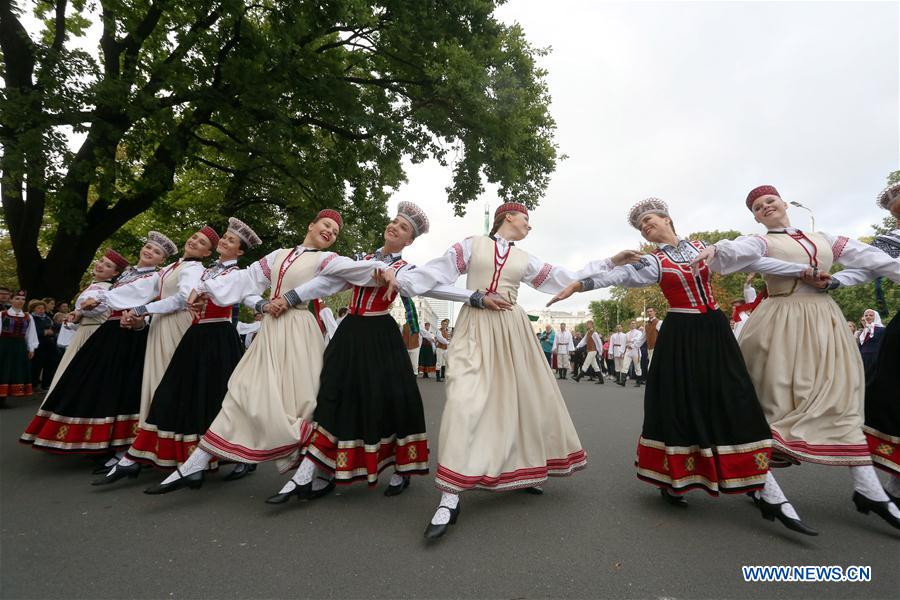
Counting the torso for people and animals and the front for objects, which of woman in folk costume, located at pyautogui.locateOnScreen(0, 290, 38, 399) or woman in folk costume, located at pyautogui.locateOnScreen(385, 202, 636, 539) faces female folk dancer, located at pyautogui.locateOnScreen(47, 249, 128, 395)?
woman in folk costume, located at pyautogui.locateOnScreen(0, 290, 38, 399)

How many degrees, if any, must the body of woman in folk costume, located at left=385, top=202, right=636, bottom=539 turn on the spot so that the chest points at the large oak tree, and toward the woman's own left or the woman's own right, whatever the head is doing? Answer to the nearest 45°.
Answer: approximately 135° to the woman's own right

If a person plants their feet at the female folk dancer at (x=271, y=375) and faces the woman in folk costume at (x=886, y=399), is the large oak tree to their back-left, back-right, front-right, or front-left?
back-left

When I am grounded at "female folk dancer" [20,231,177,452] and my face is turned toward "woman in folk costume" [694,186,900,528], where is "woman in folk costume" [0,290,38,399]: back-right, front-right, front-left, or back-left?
back-left

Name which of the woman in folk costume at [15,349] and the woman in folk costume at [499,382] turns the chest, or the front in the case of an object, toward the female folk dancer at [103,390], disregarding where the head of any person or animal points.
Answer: the woman in folk costume at [15,349]

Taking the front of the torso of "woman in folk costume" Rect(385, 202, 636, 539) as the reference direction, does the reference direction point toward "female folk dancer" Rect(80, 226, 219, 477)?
no

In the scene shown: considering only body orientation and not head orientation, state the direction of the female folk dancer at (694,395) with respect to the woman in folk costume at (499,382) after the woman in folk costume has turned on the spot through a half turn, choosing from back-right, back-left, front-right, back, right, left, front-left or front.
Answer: right

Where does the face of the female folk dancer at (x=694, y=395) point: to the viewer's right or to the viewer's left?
to the viewer's left

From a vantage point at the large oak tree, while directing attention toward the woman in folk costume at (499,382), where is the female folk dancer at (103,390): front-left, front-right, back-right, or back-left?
front-right

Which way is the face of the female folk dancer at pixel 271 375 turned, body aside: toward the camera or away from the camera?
toward the camera

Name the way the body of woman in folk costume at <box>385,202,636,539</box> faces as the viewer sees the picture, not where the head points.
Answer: toward the camera

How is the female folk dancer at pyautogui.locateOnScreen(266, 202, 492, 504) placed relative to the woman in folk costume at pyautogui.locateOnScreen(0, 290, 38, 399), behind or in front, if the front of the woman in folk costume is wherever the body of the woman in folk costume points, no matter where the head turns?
in front

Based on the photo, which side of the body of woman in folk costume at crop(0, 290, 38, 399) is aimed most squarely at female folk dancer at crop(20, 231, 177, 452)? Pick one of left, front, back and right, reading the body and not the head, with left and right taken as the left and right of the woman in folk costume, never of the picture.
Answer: front

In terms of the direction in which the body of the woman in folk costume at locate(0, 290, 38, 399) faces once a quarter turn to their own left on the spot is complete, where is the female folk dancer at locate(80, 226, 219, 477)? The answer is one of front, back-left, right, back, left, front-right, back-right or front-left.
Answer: right

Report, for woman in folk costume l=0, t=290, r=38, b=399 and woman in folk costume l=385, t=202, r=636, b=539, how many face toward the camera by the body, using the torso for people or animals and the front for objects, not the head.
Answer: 2

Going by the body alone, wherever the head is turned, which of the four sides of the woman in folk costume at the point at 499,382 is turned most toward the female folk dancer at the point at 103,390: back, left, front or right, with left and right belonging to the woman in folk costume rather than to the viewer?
right

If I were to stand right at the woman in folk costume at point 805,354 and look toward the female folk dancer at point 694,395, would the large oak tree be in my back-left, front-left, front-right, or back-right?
front-right

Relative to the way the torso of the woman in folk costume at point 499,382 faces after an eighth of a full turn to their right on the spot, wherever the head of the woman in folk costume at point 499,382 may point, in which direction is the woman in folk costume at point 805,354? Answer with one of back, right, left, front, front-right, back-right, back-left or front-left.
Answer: back-left
